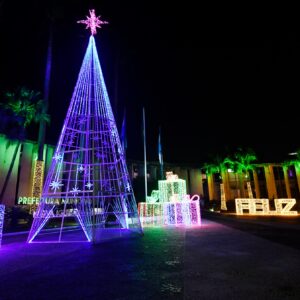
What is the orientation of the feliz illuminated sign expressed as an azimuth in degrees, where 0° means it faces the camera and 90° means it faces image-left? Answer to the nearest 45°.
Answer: approximately 0°

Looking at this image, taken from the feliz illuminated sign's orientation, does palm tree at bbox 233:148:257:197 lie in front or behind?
behind

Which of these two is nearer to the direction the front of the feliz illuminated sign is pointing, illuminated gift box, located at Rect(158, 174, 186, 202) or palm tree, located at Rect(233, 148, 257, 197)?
the illuminated gift box

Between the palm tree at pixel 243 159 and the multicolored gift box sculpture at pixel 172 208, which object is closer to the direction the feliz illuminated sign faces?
the multicolored gift box sculpture

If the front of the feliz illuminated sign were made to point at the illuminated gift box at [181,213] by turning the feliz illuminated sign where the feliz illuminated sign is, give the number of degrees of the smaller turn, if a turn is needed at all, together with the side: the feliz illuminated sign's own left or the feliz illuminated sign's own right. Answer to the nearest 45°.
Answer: approximately 45° to the feliz illuminated sign's own right

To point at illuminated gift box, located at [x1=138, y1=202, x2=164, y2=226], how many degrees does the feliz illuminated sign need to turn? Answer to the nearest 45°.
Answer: approximately 45° to its right

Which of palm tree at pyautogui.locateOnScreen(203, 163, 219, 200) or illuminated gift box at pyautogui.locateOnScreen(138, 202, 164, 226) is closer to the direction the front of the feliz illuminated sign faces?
the illuminated gift box

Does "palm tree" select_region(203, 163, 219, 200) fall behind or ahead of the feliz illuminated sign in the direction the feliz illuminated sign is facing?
behind
